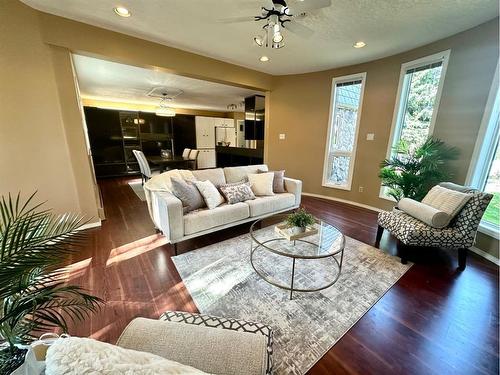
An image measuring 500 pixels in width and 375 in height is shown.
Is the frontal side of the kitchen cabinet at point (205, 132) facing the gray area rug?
yes

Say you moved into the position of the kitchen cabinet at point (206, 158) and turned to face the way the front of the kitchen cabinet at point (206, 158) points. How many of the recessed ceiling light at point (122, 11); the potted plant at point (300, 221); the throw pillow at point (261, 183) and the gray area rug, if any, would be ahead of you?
4

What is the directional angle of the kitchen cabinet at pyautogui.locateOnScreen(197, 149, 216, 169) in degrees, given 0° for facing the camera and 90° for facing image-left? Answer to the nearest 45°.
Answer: approximately 0°

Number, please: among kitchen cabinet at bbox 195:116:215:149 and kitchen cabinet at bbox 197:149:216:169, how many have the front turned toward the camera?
2

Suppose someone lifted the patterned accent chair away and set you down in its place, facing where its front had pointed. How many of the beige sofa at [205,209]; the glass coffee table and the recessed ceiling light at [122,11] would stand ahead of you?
3

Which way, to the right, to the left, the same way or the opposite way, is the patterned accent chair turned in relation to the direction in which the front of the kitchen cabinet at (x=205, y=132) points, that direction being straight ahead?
to the right

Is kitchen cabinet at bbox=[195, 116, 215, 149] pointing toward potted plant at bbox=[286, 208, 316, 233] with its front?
yes

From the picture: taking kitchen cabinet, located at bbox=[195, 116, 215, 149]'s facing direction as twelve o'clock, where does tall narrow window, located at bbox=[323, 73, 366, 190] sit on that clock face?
The tall narrow window is roughly at 11 o'clock from the kitchen cabinet.

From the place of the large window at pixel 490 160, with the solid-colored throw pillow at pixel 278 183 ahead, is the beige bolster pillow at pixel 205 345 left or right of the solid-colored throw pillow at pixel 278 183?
left

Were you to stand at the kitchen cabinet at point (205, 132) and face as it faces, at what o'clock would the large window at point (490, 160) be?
The large window is roughly at 11 o'clock from the kitchen cabinet.

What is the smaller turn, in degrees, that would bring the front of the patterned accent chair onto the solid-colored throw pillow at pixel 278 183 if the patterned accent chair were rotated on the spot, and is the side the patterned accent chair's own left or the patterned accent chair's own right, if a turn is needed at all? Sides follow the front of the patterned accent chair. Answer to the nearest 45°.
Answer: approximately 45° to the patterned accent chair's own right

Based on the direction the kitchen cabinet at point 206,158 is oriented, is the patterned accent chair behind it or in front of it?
in front

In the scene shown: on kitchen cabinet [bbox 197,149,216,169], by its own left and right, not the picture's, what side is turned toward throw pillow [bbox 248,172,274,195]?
front
